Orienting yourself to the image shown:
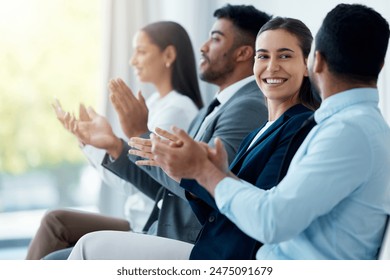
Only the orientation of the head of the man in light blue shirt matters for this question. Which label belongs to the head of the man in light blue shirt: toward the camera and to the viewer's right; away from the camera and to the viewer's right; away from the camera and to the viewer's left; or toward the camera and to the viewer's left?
away from the camera and to the viewer's left

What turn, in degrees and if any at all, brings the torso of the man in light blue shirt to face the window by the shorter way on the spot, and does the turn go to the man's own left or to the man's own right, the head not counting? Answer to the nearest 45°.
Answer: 0° — they already face it

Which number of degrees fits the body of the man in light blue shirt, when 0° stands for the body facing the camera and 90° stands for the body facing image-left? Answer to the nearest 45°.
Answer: approximately 135°

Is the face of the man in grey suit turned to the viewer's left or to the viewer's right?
to the viewer's left

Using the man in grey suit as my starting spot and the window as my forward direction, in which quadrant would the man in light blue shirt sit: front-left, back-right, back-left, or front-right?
back-left
